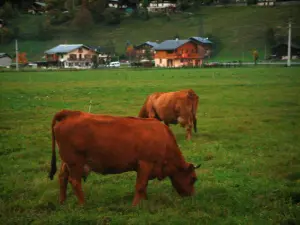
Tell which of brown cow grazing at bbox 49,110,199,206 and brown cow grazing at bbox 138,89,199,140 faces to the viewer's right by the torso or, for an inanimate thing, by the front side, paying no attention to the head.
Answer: brown cow grazing at bbox 49,110,199,206

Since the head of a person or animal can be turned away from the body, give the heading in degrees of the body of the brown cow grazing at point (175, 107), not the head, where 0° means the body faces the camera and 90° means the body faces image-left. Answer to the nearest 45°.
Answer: approximately 135°

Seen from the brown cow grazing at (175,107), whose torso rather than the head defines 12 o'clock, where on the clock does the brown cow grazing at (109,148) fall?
the brown cow grazing at (109,148) is roughly at 8 o'clock from the brown cow grazing at (175,107).

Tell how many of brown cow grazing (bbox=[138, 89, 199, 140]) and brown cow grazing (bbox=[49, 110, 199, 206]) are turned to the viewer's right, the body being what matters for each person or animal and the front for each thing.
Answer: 1

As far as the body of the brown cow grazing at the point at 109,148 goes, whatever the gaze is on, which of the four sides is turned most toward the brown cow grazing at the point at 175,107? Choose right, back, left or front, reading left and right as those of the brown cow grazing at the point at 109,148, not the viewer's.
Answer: left

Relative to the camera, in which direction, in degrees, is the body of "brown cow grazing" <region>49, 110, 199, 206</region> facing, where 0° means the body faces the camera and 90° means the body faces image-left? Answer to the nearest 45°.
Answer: approximately 270°
